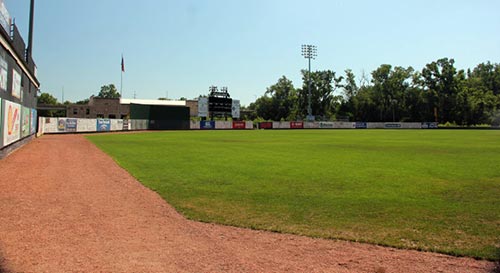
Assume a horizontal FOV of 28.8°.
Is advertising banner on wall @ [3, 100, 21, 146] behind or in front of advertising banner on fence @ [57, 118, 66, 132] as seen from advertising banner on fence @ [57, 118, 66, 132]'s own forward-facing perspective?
in front

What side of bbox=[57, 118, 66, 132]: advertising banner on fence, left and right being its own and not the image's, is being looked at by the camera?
front

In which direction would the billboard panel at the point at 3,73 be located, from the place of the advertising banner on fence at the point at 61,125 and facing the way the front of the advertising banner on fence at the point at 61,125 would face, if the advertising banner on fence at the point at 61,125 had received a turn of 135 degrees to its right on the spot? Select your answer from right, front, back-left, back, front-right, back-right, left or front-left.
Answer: back-left

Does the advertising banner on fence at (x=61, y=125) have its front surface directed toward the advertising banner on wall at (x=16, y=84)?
yes
